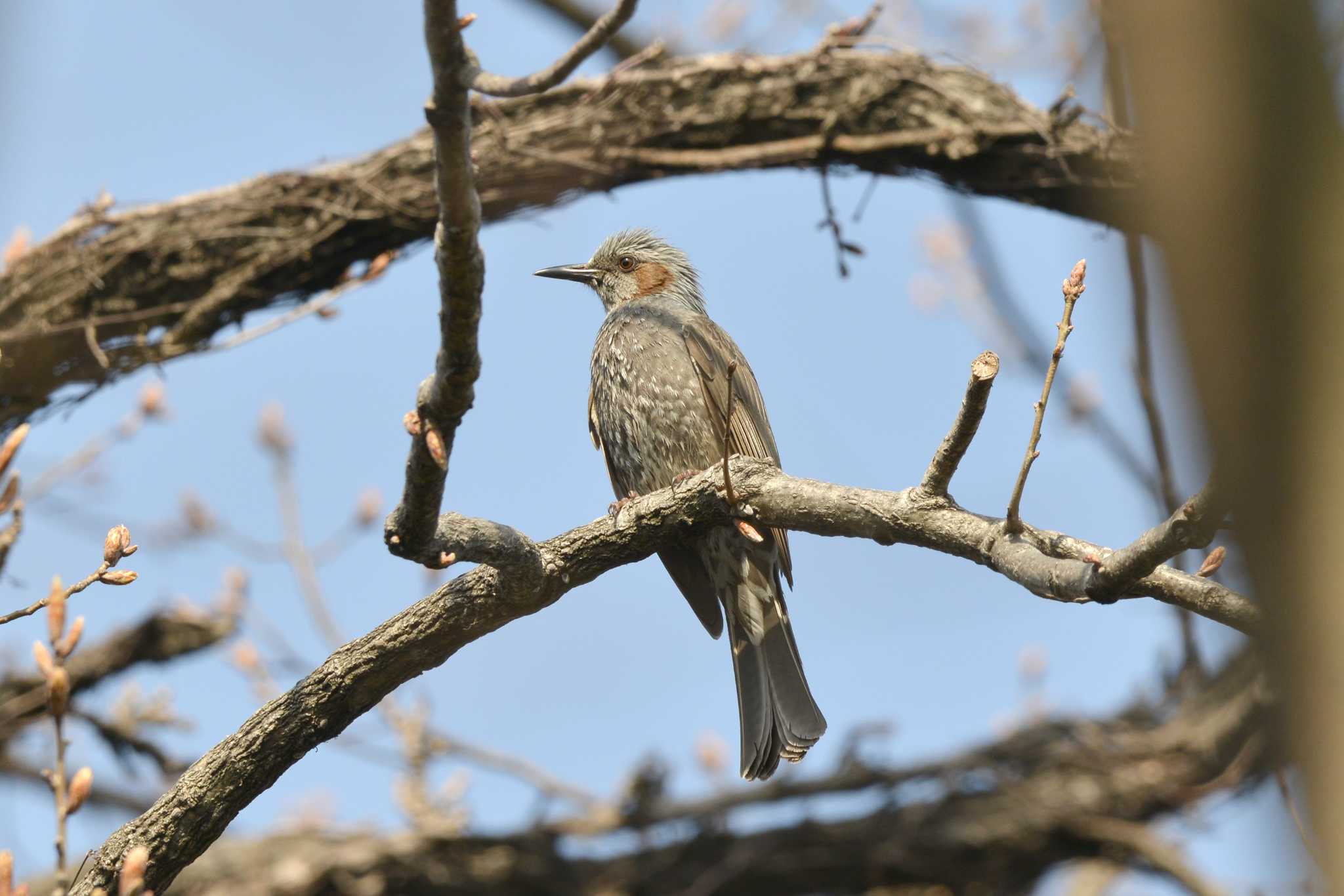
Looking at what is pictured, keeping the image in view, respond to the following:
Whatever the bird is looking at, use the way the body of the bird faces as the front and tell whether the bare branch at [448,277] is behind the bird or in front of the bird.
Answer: in front

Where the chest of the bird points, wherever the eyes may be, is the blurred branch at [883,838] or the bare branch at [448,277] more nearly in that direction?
the bare branch

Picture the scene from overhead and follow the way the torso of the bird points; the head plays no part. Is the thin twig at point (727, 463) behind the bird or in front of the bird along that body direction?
in front

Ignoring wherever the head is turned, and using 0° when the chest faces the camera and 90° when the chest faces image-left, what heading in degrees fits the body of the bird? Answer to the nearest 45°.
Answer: approximately 45°

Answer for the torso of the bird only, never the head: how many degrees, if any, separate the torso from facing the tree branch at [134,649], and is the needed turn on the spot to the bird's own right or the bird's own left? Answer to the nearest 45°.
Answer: approximately 45° to the bird's own right
